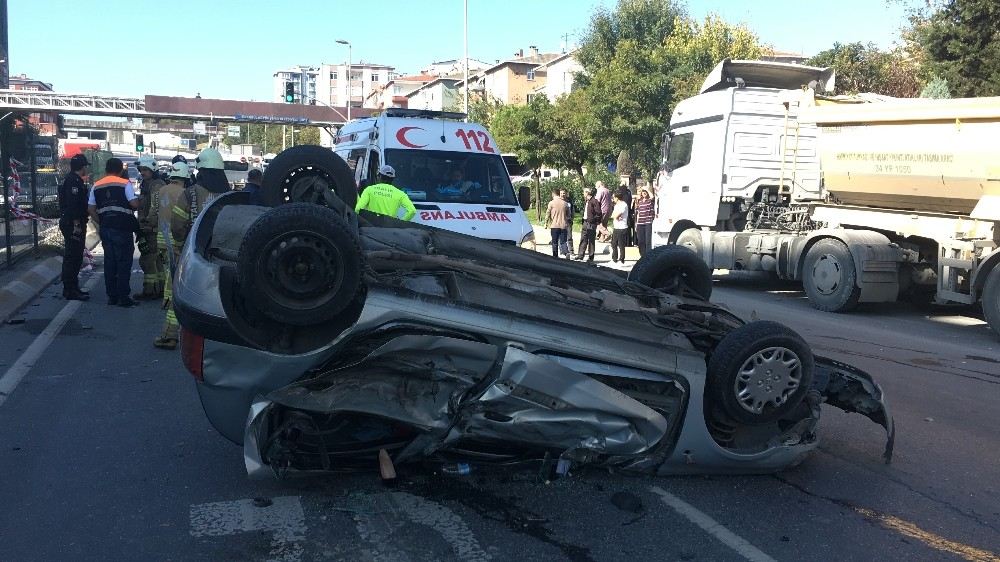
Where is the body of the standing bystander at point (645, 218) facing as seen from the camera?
toward the camera

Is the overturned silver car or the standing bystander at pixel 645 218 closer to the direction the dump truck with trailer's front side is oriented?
the standing bystander

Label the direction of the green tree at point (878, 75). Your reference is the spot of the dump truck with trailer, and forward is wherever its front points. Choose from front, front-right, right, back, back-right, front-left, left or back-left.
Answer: front-right

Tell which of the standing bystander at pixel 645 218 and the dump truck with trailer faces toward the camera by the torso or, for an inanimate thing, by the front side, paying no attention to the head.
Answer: the standing bystander

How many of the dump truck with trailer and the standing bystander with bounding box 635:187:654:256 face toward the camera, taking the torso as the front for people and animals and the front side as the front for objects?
1

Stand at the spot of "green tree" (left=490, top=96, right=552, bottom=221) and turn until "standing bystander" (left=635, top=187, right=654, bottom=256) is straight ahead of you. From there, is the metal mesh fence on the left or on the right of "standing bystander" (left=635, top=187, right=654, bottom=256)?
right

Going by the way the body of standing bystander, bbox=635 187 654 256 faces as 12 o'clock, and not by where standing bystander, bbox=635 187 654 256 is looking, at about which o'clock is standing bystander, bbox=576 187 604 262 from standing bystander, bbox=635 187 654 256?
standing bystander, bbox=576 187 604 262 is roughly at 3 o'clock from standing bystander, bbox=635 187 654 256.

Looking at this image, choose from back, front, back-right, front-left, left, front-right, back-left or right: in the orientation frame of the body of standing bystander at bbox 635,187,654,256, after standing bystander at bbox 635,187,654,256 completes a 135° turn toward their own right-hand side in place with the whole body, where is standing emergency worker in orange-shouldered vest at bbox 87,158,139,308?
left

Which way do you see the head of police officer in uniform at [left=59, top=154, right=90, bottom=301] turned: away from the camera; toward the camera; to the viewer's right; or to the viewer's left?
to the viewer's right

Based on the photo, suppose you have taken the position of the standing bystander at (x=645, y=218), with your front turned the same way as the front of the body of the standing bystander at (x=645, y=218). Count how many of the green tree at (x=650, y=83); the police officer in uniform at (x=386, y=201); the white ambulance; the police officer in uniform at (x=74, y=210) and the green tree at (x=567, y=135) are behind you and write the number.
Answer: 2

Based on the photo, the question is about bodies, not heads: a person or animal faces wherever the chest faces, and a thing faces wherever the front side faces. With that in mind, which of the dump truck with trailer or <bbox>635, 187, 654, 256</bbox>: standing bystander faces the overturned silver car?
the standing bystander

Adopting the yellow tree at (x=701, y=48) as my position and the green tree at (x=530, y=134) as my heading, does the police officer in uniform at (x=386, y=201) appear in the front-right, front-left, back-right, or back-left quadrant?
front-left

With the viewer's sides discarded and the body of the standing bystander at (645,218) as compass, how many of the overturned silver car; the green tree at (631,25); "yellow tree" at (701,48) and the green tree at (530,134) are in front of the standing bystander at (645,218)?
1

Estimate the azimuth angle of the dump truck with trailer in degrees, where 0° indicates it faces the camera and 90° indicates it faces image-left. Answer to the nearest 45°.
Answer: approximately 135°
